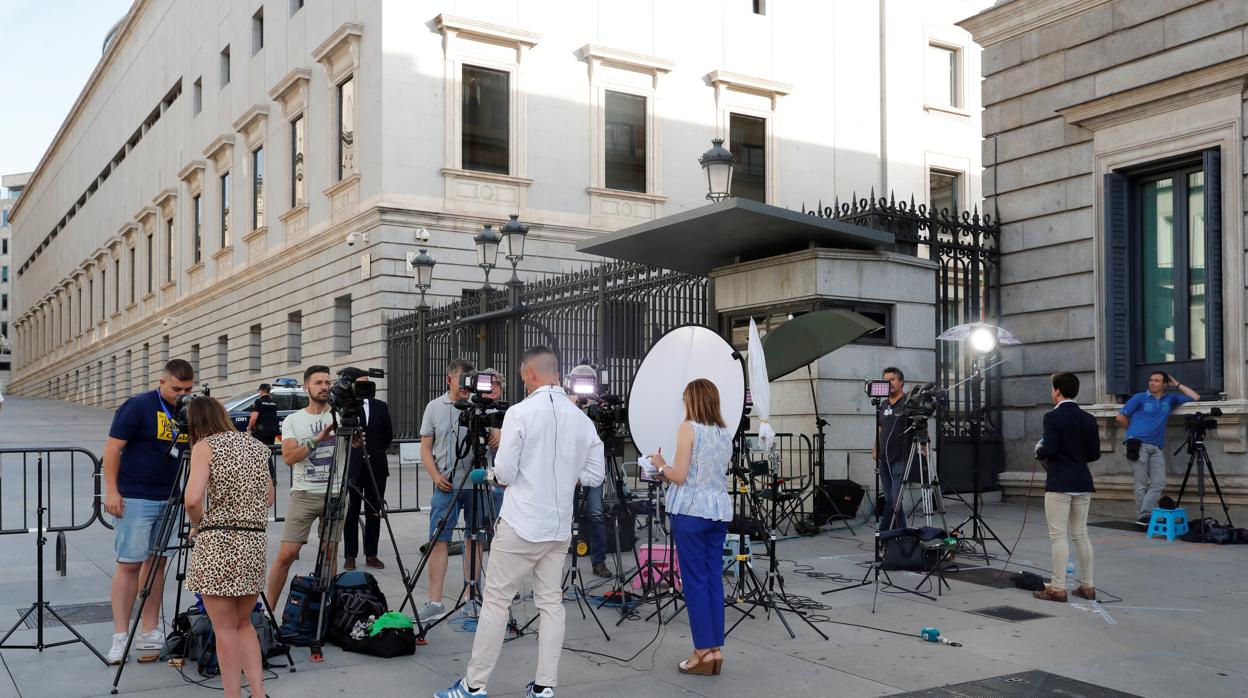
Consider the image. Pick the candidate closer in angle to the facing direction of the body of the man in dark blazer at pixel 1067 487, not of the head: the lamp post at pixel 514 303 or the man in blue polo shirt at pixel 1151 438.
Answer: the lamp post

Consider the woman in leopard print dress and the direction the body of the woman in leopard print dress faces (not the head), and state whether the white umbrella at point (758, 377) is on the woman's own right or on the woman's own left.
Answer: on the woman's own right

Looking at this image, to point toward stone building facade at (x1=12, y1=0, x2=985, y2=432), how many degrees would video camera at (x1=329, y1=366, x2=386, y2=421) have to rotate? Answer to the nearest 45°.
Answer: approximately 135° to its left

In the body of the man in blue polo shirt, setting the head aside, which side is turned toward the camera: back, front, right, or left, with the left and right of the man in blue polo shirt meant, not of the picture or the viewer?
front

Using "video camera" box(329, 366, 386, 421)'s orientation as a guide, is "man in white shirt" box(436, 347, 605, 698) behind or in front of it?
in front

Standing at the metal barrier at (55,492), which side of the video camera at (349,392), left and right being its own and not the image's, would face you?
back

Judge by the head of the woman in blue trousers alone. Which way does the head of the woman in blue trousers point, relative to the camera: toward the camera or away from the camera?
away from the camera

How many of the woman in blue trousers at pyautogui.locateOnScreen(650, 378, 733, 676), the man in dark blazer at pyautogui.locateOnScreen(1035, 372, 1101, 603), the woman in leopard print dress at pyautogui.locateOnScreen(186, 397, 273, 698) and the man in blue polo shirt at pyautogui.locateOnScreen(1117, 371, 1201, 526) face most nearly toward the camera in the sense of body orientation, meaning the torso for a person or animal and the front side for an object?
1

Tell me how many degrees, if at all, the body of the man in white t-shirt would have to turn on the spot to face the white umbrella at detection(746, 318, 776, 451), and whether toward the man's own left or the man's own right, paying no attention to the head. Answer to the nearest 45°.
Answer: approximately 45° to the man's own left

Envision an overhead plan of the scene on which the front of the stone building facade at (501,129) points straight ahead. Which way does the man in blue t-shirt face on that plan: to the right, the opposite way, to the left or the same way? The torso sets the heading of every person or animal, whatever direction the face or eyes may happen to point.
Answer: to the left

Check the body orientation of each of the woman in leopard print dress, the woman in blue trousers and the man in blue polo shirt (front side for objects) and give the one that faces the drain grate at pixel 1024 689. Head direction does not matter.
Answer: the man in blue polo shirt

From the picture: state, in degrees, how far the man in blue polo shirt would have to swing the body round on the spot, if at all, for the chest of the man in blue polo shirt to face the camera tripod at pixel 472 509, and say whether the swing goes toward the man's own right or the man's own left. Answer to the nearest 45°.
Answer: approximately 45° to the man's own right

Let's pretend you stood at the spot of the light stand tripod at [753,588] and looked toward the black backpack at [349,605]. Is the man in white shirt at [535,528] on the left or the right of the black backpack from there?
left

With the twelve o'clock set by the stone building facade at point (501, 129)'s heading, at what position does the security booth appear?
The security booth is roughly at 10 o'clock from the stone building facade.
